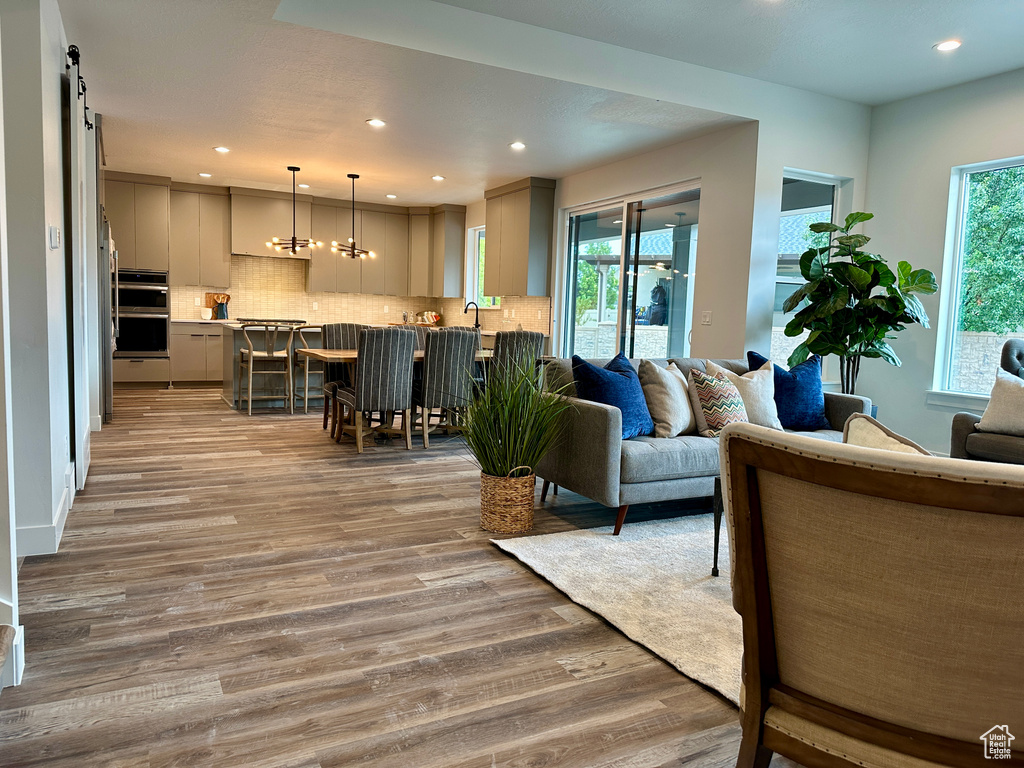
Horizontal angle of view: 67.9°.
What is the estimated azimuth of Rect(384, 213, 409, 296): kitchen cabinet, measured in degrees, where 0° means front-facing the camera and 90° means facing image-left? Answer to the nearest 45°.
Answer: approximately 0°

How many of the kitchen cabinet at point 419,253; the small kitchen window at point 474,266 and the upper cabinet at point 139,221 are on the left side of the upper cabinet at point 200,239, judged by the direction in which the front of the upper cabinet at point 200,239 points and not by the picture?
2

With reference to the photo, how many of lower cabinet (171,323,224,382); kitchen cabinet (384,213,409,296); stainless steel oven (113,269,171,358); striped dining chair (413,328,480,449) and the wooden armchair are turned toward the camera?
3

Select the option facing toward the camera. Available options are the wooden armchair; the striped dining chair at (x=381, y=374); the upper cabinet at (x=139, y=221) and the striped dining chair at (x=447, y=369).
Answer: the upper cabinet

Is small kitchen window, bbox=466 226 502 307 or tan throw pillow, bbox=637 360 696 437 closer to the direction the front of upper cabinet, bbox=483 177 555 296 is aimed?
the tan throw pillow

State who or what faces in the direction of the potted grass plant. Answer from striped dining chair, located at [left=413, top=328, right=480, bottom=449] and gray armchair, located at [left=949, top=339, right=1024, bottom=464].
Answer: the gray armchair

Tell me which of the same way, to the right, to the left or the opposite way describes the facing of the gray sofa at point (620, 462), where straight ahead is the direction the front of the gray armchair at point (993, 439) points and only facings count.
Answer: to the left

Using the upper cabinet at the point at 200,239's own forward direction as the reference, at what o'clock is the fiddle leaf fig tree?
The fiddle leaf fig tree is roughly at 11 o'clock from the upper cabinet.

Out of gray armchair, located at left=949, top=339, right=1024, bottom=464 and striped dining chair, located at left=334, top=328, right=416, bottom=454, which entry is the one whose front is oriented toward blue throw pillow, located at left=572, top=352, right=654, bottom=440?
the gray armchair

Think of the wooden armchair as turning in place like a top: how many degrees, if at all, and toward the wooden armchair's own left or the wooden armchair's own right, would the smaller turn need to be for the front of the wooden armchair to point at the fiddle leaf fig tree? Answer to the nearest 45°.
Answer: approximately 45° to the wooden armchair's own left
